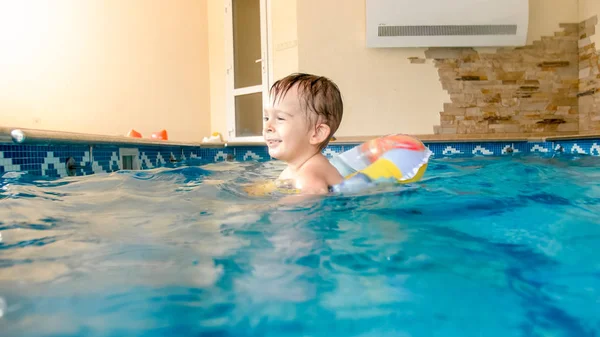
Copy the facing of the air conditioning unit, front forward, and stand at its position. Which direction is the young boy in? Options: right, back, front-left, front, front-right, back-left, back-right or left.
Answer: front

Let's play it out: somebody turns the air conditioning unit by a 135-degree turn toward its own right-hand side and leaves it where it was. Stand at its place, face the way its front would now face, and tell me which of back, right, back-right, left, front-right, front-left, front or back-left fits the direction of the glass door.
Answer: front-left

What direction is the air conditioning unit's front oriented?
toward the camera
